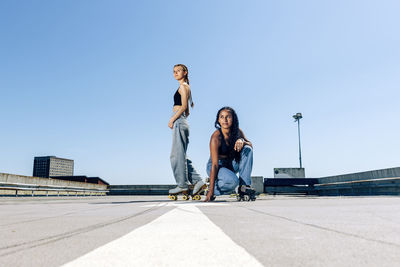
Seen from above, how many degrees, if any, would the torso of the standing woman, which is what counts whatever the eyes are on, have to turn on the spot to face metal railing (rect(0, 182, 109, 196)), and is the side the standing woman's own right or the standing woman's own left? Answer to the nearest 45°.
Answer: approximately 45° to the standing woman's own right

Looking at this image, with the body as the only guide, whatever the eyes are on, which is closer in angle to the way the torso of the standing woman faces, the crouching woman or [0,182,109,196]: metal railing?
the metal railing

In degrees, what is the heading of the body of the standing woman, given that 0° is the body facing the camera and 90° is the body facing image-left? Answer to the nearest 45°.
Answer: approximately 90°

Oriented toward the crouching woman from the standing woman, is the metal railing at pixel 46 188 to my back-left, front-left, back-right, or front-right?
back-left

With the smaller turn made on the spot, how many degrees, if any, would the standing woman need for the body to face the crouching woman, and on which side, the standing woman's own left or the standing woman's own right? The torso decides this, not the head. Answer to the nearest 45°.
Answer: approximately 180°
